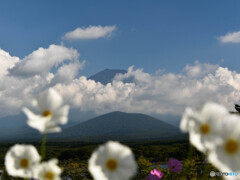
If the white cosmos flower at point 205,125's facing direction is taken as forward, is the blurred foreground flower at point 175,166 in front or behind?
behind

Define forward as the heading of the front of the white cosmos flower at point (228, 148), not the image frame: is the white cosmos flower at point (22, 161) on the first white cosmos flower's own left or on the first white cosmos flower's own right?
on the first white cosmos flower's own right

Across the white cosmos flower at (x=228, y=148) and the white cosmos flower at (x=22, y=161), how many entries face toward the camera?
2

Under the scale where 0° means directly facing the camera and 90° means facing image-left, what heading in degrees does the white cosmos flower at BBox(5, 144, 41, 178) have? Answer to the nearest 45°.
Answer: approximately 0°
